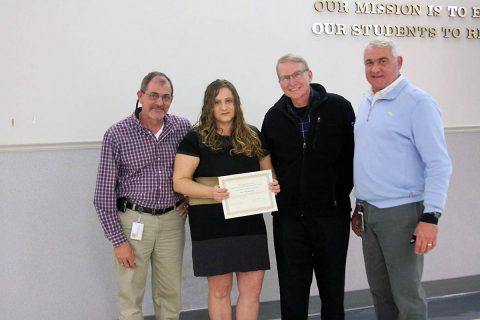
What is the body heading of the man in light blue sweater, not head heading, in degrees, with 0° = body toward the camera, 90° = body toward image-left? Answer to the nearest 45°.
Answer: approximately 45°

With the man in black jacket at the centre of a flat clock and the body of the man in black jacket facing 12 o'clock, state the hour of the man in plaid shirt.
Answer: The man in plaid shirt is roughly at 3 o'clock from the man in black jacket.

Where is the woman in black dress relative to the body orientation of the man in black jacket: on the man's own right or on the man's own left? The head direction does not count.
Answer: on the man's own right

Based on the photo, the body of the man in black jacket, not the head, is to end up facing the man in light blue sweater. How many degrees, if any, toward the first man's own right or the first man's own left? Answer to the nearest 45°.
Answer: approximately 90° to the first man's own left

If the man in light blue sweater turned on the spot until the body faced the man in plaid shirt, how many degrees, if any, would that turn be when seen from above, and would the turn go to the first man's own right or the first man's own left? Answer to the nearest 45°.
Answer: approximately 45° to the first man's own right

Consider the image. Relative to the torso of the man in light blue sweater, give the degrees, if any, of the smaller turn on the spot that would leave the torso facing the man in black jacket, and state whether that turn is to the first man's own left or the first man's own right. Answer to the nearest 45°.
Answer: approximately 45° to the first man's own right
